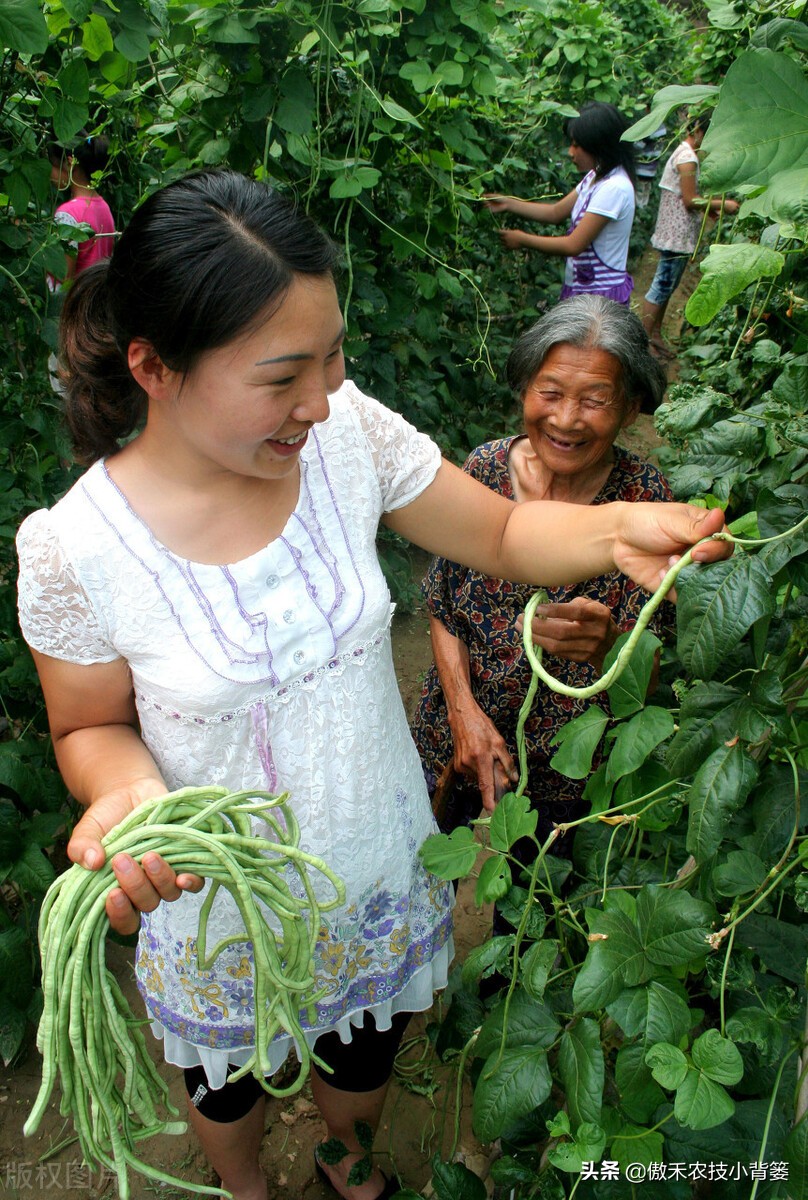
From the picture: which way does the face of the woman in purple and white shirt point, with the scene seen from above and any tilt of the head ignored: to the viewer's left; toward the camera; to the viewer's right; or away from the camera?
to the viewer's left

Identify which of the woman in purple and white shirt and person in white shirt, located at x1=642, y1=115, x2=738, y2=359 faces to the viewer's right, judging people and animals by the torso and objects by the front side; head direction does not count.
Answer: the person in white shirt

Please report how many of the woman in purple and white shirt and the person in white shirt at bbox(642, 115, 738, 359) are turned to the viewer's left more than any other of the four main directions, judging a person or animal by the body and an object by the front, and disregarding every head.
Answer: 1

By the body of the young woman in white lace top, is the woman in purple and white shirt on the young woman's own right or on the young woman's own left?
on the young woman's own left

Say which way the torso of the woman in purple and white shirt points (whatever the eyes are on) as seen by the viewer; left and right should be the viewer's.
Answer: facing to the left of the viewer

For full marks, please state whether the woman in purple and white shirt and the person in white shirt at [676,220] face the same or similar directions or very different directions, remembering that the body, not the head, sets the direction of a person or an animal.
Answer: very different directions

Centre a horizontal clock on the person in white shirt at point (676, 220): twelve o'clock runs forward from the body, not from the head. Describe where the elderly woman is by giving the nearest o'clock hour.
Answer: The elderly woman is roughly at 3 o'clock from the person in white shirt.

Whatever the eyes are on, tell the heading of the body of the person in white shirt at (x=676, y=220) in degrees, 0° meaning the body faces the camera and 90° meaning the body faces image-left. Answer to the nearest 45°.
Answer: approximately 270°

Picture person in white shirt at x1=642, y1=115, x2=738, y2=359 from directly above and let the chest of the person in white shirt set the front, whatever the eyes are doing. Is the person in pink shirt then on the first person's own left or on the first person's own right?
on the first person's own right
